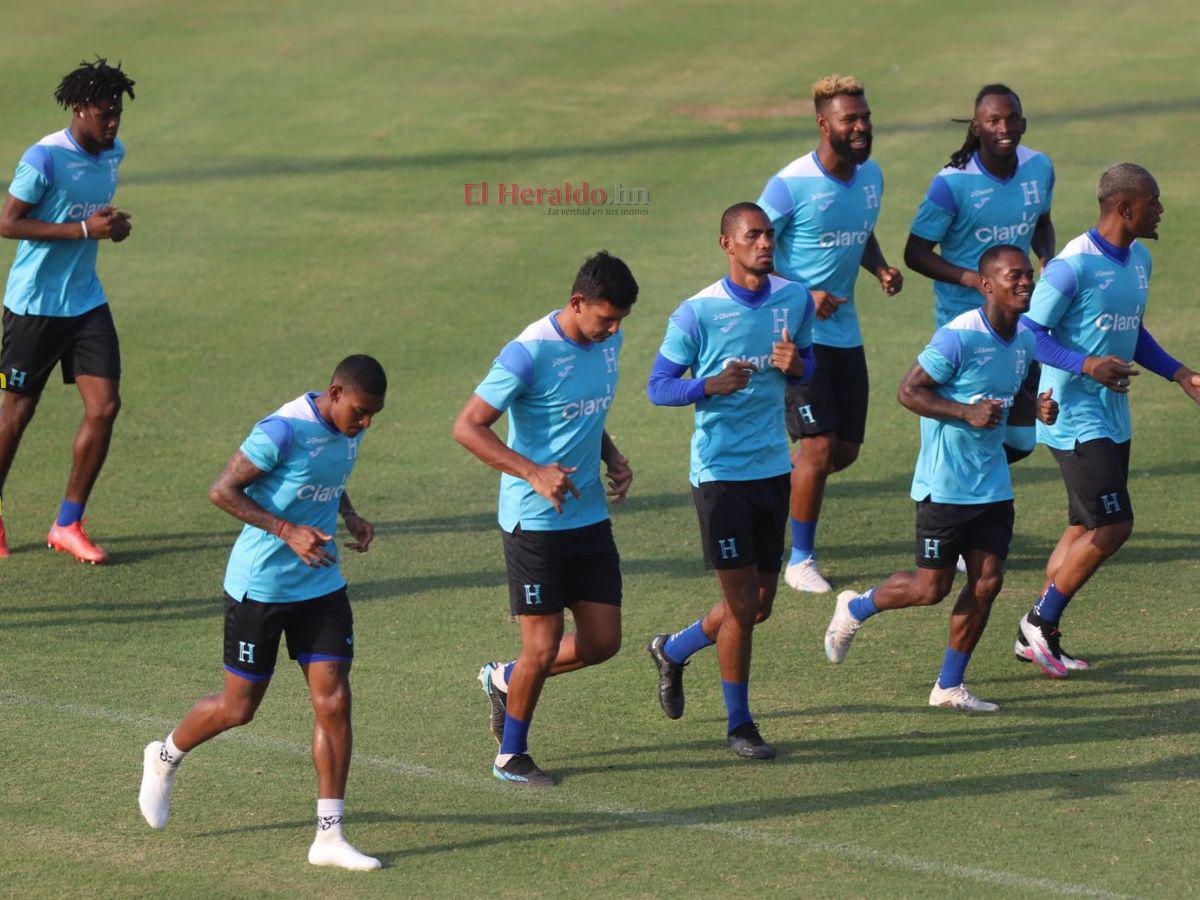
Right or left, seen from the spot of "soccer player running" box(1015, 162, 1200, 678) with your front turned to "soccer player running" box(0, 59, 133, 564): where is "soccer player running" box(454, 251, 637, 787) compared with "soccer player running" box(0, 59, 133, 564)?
left

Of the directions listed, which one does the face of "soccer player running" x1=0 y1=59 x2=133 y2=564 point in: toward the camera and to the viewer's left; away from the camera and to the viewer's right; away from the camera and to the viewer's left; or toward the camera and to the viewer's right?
toward the camera and to the viewer's right

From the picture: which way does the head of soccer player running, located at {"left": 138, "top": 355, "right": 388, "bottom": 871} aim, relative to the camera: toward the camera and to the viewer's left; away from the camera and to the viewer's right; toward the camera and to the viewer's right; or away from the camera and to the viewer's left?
toward the camera and to the viewer's right

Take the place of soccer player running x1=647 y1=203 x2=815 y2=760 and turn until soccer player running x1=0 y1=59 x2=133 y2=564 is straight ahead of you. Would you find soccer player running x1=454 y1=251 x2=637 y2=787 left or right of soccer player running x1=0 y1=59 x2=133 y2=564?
left

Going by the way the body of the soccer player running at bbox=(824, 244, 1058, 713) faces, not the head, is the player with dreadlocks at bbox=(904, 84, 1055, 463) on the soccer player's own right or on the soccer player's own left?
on the soccer player's own left

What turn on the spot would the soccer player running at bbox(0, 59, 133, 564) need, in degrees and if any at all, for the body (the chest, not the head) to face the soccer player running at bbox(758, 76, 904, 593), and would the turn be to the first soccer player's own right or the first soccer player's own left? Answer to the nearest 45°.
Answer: approximately 45° to the first soccer player's own left

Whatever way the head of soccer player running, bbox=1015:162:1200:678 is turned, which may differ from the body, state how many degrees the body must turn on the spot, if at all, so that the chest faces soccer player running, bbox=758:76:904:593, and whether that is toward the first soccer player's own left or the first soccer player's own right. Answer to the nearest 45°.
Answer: approximately 180°

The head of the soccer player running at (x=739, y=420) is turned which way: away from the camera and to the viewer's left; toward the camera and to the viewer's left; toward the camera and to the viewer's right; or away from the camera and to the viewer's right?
toward the camera and to the viewer's right

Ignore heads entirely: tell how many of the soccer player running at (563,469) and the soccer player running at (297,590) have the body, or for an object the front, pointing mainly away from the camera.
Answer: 0

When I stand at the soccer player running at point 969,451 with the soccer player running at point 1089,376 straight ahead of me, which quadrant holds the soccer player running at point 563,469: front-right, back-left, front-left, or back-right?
back-left

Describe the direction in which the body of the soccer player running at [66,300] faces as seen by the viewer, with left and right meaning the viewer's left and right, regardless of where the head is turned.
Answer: facing the viewer and to the right of the viewer
